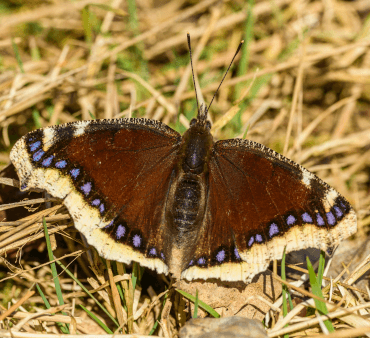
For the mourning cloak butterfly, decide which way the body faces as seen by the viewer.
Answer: away from the camera

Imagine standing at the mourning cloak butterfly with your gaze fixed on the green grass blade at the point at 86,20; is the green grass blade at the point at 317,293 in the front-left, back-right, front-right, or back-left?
back-right

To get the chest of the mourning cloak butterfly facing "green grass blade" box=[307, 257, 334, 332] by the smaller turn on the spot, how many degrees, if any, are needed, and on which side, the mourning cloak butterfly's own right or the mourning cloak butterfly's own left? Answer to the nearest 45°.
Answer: approximately 90° to the mourning cloak butterfly's own right

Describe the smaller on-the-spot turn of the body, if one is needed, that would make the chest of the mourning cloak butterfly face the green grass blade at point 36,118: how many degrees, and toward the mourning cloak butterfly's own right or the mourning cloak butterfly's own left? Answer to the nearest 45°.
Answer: approximately 45° to the mourning cloak butterfly's own left
